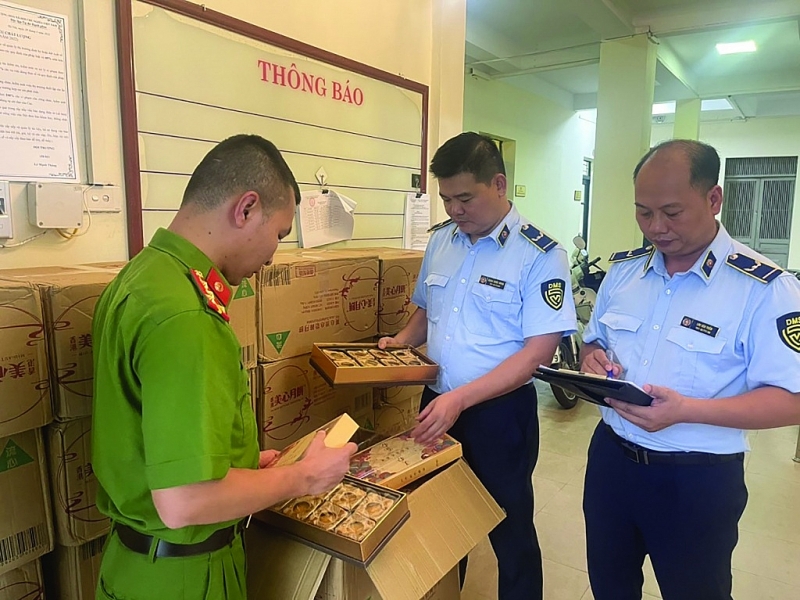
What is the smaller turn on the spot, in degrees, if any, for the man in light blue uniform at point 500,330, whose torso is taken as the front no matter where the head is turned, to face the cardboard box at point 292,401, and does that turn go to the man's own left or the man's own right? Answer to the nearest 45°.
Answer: approximately 45° to the man's own right

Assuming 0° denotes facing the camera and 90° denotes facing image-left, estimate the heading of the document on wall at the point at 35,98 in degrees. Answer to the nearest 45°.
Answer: approximately 315°

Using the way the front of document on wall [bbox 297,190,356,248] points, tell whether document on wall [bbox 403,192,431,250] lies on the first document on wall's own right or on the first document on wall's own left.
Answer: on the first document on wall's own left

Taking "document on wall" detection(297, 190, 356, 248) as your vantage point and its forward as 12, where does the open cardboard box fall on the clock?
The open cardboard box is roughly at 1 o'clock from the document on wall.

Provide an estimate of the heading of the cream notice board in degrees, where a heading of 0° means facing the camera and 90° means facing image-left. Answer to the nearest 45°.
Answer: approximately 315°

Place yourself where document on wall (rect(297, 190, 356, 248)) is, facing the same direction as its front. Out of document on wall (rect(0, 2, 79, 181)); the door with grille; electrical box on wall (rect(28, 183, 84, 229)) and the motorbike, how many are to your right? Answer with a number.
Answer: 2

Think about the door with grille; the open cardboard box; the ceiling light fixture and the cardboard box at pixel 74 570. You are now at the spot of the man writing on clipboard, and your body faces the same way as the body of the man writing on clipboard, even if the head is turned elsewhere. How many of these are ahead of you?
2

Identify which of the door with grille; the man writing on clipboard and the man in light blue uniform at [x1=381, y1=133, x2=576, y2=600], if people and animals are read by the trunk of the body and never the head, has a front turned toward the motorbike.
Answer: the door with grille

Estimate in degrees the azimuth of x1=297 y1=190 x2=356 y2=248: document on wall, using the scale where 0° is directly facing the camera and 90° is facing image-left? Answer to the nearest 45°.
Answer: approximately 315°

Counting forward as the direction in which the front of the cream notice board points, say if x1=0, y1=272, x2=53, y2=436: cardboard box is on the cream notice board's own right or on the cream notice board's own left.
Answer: on the cream notice board's own right

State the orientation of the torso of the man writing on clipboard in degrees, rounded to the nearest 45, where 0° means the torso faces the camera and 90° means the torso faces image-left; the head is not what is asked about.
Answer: approximately 45°
